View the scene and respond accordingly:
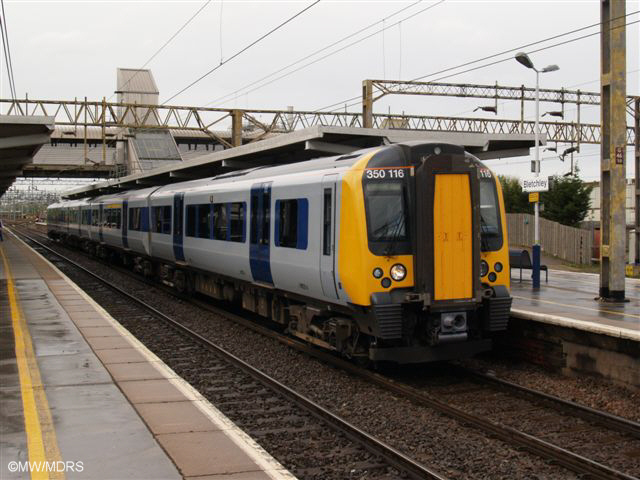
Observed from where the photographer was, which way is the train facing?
facing the viewer and to the right of the viewer

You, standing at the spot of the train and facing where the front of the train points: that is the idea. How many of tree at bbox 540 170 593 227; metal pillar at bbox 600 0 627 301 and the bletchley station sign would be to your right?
0

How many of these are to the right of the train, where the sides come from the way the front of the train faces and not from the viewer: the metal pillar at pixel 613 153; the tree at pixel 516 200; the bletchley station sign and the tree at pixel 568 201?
0

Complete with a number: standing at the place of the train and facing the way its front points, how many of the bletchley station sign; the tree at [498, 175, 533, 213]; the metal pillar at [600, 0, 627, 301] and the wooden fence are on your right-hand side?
0

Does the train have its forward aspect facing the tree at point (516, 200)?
no

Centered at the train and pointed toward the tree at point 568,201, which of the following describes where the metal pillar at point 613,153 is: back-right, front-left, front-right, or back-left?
front-right

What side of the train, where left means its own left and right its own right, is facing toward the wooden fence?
left

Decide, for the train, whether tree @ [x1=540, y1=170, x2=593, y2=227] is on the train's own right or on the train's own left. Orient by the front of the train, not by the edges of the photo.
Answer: on the train's own left

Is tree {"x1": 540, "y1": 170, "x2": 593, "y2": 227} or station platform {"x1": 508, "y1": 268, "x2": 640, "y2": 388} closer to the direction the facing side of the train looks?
the station platform

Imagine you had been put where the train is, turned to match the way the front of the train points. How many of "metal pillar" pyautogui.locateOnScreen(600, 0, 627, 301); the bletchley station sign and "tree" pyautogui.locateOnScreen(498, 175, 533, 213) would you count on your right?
0

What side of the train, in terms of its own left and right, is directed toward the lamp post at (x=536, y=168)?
left

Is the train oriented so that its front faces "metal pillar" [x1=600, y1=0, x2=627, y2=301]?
no

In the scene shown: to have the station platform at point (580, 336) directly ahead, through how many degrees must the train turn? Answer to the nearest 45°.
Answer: approximately 45° to its left

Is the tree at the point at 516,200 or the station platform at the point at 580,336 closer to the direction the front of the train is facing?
the station platform
